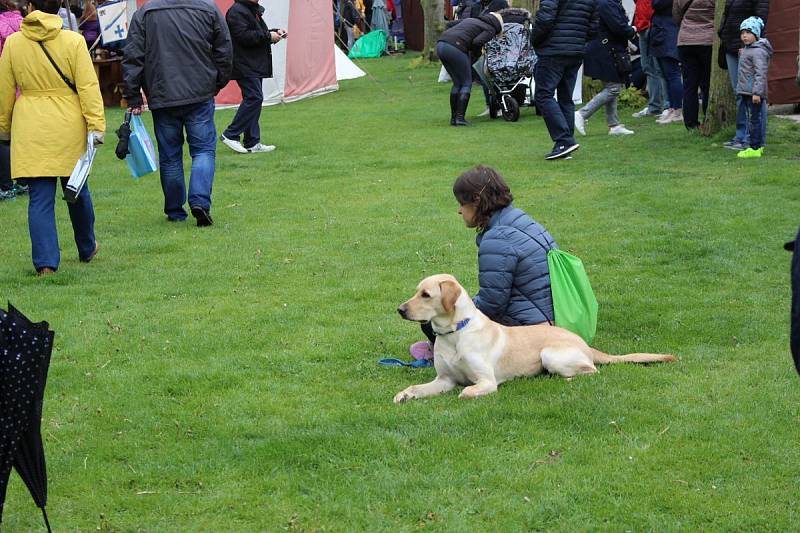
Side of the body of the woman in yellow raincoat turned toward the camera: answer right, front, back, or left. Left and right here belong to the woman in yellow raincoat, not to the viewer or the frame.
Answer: back

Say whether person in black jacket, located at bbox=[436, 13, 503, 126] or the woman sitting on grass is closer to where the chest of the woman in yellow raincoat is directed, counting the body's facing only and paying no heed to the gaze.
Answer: the person in black jacket

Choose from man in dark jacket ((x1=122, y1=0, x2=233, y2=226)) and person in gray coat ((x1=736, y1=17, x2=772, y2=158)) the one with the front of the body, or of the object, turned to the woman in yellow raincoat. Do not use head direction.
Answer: the person in gray coat

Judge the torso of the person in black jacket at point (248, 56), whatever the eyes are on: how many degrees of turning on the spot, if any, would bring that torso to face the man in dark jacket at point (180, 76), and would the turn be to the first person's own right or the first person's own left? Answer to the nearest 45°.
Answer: approximately 90° to the first person's own right

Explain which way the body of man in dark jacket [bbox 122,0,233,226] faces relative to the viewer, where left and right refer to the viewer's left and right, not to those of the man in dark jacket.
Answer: facing away from the viewer

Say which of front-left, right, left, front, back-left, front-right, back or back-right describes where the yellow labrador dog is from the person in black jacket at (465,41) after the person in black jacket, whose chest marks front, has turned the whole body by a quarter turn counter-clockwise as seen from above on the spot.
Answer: back

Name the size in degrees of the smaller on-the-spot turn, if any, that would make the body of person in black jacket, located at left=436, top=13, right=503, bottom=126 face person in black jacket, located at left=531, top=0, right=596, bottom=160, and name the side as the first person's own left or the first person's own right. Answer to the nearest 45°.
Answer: approximately 90° to the first person's own right

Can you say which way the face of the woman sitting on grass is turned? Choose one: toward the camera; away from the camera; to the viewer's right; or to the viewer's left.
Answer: to the viewer's left

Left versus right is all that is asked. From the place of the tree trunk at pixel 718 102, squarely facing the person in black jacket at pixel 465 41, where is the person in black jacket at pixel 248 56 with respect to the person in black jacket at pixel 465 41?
left

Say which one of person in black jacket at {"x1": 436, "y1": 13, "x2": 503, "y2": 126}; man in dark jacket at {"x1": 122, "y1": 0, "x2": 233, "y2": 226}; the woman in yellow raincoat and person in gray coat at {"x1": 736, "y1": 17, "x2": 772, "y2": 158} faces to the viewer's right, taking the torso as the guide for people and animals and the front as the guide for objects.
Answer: the person in black jacket

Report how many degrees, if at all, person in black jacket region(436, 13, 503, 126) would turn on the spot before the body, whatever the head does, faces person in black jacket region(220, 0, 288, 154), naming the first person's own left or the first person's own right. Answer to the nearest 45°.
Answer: approximately 135° to the first person's own right

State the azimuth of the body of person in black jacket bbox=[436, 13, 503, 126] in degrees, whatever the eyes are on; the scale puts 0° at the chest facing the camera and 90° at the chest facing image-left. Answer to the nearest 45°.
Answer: approximately 270°

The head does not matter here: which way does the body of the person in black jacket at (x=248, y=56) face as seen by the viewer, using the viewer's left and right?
facing to the right of the viewer

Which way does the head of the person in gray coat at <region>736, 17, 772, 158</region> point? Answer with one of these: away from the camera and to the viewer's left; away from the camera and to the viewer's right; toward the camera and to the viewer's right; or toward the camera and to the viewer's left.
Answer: toward the camera and to the viewer's left
